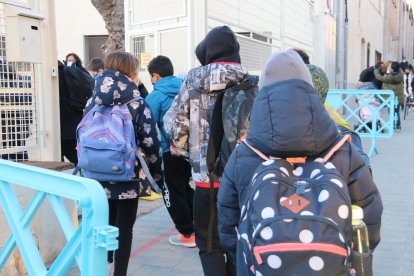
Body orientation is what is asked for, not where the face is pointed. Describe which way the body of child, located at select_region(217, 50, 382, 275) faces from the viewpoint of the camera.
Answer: away from the camera

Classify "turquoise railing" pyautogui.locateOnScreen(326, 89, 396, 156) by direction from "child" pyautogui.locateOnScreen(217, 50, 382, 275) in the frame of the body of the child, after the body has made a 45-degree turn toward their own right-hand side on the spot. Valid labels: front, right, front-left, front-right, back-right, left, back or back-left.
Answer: front-left

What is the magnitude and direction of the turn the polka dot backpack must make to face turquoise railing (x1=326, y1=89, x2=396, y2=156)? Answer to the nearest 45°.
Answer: approximately 180°

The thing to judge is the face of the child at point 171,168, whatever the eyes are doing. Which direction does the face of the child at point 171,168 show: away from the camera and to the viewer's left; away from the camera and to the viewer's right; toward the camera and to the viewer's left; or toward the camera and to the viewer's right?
away from the camera and to the viewer's left

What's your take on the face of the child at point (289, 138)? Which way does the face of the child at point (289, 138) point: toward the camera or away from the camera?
away from the camera

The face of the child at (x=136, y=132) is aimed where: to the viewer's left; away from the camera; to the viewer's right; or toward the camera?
away from the camera

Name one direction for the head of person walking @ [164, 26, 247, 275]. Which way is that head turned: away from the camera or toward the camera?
away from the camera

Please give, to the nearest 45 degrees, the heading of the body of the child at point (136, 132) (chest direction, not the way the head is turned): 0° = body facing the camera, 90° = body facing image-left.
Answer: approximately 225°

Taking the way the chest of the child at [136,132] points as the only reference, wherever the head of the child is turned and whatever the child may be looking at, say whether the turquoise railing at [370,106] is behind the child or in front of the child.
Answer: in front
